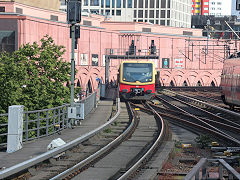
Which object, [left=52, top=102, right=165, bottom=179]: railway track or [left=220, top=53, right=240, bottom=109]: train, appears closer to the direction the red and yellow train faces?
the railway track

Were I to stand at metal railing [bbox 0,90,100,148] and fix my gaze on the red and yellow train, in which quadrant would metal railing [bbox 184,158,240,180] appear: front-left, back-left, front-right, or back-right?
back-right

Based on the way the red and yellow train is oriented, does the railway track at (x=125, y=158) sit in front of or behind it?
in front

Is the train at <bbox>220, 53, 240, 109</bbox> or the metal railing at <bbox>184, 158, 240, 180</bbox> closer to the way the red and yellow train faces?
the metal railing

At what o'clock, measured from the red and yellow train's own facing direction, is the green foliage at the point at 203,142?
The green foliage is roughly at 12 o'clock from the red and yellow train.

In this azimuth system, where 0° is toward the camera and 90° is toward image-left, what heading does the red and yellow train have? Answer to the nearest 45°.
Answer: approximately 0°

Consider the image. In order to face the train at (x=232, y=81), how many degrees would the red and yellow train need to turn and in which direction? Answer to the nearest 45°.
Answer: approximately 45° to its left

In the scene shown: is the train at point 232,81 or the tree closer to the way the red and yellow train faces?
the tree

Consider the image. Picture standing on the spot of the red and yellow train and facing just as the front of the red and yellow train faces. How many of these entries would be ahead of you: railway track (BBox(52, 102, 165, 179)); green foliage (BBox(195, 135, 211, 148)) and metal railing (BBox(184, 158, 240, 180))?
3

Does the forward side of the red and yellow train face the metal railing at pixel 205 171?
yes

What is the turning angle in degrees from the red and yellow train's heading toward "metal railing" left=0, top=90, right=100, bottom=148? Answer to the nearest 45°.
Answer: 0° — it already faces it

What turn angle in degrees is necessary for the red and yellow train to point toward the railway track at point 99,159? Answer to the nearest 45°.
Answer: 0° — it already faces it

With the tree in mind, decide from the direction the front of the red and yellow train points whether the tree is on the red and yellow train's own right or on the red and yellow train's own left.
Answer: on the red and yellow train's own right
